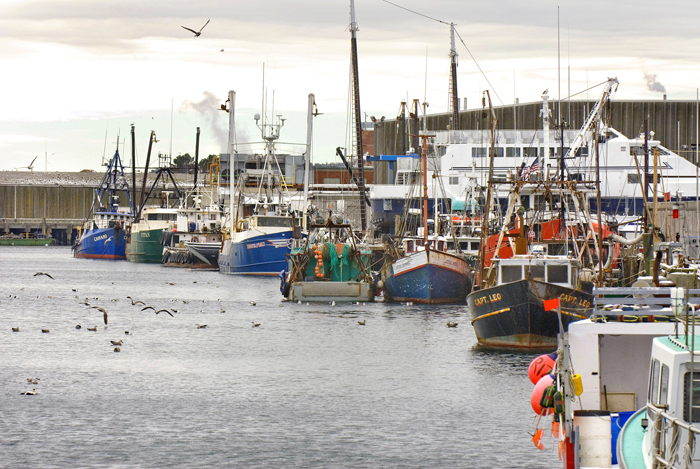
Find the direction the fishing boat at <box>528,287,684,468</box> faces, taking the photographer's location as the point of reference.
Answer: facing away from the viewer
